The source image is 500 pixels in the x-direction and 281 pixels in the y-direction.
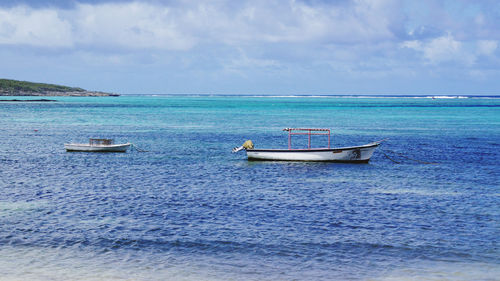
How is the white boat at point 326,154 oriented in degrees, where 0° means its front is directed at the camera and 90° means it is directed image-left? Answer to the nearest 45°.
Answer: approximately 270°
